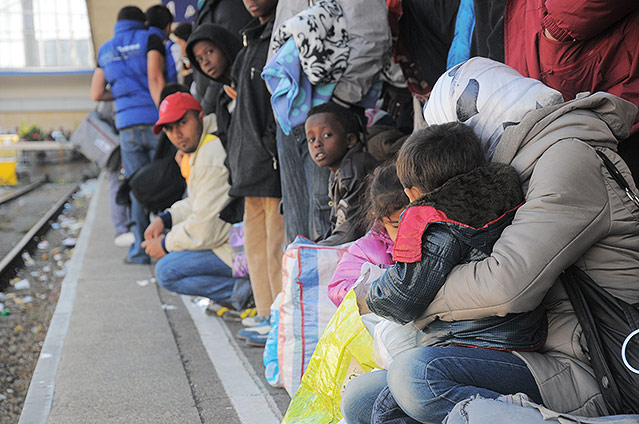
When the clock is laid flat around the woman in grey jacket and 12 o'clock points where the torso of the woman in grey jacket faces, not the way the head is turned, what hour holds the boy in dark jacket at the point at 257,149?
The boy in dark jacket is roughly at 2 o'clock from the woman in grey jacket.

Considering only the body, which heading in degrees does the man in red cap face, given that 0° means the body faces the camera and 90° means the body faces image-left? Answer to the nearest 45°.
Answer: approximately 90°

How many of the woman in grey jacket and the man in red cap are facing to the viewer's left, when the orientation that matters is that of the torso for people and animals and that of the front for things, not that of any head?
2

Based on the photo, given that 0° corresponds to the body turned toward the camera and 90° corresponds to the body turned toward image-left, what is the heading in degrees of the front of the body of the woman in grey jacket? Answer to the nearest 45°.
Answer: approximately 90°

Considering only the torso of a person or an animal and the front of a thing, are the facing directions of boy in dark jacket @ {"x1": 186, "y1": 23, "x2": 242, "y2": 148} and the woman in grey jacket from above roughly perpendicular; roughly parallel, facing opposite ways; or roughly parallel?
roughly perpendicular
